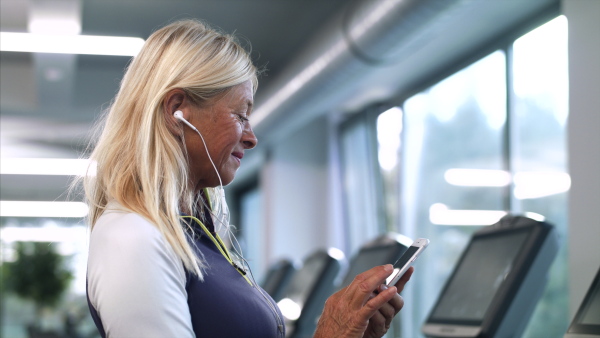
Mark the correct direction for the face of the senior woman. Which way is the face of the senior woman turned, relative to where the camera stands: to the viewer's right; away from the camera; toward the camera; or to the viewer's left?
to the viewer's right

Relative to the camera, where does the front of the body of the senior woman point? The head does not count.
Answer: to the viewer's right

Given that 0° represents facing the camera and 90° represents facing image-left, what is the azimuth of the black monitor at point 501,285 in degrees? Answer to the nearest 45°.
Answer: approximately 45°

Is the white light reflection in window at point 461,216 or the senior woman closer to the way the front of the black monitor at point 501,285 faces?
the senior woman

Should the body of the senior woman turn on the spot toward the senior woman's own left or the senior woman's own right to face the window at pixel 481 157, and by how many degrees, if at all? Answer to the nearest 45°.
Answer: approximately 45° to the senior woman's own left

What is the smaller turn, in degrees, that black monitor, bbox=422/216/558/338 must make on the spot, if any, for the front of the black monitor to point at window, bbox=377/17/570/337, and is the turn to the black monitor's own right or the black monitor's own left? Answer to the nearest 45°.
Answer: approximately 135° to the black monitor's own right

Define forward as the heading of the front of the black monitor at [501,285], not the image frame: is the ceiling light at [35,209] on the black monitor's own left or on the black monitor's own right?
on the black monitor's own right
